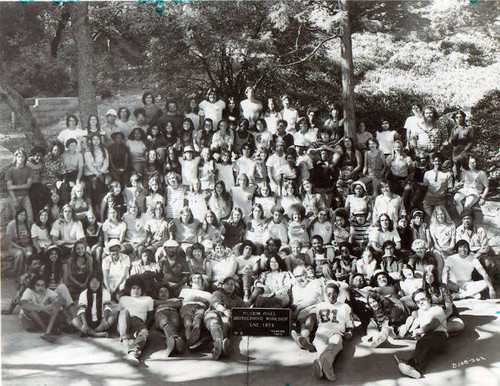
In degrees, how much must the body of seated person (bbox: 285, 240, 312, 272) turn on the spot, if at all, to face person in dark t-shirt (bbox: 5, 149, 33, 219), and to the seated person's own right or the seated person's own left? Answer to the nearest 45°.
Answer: approximately 90° to the seated person's own right

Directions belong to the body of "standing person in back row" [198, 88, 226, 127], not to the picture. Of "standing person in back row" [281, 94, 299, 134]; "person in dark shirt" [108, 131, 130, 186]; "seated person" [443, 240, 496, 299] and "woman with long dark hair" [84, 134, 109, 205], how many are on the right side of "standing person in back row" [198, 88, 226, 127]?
2

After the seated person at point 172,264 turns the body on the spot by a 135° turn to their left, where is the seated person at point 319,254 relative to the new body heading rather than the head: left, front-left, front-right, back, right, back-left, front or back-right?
front-right

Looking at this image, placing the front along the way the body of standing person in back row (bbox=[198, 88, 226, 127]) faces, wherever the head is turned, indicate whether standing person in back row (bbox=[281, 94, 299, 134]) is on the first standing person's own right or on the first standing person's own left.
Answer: on the first standing person's own left

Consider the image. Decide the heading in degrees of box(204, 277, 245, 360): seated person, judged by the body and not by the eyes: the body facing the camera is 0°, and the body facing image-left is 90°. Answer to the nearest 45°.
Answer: approximately 0°

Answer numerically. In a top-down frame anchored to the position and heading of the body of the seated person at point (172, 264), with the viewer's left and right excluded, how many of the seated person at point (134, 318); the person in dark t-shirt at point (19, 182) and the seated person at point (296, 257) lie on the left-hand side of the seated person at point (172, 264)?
1

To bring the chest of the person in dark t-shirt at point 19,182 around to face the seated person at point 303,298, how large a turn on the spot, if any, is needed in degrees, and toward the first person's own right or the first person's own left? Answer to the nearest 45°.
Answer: approximately 45° to the first person's own left

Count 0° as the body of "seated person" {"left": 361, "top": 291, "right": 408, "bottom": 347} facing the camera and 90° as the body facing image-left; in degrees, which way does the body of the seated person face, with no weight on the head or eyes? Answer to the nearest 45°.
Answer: approximately 45°

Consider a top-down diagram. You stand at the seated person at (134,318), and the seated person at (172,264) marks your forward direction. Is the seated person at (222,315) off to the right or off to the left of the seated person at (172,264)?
right
